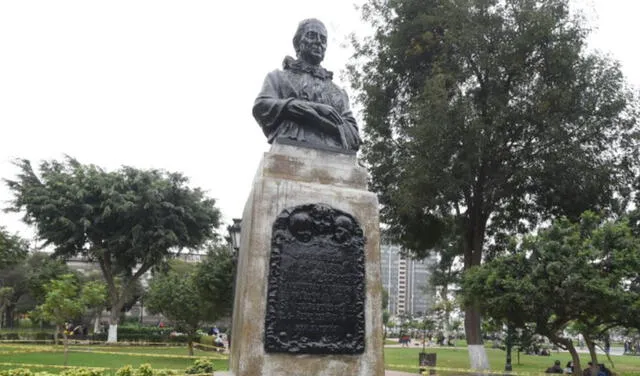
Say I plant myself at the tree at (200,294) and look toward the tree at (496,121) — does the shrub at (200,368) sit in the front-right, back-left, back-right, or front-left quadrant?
front-right

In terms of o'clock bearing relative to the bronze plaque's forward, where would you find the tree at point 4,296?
The tree is roughly at 5 o'clock from the bronze plaque.

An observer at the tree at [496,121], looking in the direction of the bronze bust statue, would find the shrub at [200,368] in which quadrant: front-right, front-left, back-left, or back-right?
front-right

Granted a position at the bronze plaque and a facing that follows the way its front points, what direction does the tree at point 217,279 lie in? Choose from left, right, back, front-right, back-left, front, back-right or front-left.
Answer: back

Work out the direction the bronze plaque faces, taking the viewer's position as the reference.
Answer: facing the viewer

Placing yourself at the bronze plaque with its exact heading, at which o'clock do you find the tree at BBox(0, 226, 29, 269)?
The tree is roughly at 5 o'clock from the bronze plaque.

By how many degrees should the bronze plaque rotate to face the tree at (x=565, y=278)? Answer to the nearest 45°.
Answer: approximately 135° to its left

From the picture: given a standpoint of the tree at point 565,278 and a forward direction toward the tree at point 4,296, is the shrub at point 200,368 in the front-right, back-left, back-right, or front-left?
front-left

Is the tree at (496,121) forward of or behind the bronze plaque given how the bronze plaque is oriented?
behind
